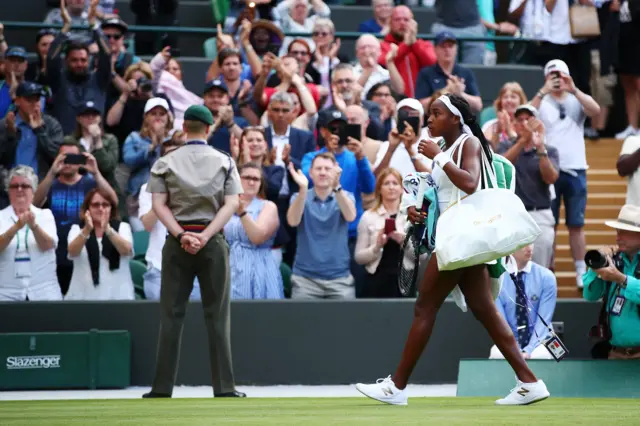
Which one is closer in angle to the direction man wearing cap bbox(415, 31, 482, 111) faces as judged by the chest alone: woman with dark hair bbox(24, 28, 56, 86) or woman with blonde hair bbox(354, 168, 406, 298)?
the woman with blonde hair

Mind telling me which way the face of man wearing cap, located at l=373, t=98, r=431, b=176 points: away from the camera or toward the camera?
toward the camera

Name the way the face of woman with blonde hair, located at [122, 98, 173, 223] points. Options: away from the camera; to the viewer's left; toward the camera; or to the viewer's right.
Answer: toward the camera

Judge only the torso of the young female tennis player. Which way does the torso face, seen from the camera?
to the viewer's left

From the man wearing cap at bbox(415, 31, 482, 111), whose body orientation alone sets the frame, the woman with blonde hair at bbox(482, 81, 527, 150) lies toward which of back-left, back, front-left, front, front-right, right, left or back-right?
front-left

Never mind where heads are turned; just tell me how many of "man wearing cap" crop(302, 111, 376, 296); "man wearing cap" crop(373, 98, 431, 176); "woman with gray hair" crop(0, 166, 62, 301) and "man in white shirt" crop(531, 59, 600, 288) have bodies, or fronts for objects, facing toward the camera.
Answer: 4

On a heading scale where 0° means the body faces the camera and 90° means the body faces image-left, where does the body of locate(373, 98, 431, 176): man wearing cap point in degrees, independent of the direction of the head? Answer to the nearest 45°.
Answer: approximately 0°

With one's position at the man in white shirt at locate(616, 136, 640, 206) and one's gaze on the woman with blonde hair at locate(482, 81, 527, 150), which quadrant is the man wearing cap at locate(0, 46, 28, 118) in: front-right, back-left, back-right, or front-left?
front-left

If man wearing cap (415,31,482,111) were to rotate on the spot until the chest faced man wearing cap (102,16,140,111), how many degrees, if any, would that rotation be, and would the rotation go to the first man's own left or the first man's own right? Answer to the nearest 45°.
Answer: approximately 90° to the first man's own right

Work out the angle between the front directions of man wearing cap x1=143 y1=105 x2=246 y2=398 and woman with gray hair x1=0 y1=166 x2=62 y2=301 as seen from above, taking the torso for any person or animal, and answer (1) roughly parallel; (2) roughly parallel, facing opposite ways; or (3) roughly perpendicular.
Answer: roughly parallel, facing opposite ways

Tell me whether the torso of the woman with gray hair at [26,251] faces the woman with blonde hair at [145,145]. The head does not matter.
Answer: no

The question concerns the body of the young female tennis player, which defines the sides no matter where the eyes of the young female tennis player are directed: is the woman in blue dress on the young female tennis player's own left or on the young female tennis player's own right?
on the young female tennis player's own right

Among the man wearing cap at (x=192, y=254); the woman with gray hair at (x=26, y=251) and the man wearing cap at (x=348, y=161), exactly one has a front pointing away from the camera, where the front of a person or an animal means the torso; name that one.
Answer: the man wearing cap at (x=192, y=254)

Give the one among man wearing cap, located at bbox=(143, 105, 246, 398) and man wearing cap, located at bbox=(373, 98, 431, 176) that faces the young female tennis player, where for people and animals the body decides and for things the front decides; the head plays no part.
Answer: man wearing cap, located at bbox=(373, 98, 431, 176)

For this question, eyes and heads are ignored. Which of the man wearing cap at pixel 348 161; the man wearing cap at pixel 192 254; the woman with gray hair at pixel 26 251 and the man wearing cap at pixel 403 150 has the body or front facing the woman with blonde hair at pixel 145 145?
the man wearing cap at pixel 192 254

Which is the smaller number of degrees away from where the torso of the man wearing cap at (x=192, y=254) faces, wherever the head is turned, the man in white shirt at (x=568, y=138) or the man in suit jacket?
the man in suit jacket

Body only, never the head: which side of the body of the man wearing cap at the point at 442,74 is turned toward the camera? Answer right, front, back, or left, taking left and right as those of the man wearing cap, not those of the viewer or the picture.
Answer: front

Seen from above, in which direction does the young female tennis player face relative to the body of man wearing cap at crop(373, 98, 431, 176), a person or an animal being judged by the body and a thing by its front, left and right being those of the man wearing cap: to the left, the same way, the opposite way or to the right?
to the right

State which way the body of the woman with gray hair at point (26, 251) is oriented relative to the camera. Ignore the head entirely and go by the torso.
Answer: toward the camera

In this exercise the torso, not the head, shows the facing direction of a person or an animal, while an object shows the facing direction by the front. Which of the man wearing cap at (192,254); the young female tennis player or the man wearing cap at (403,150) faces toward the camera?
the man wearing cap at (403,150)

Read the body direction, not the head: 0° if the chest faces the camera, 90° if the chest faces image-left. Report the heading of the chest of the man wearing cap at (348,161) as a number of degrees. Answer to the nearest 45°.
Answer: approximately 0°

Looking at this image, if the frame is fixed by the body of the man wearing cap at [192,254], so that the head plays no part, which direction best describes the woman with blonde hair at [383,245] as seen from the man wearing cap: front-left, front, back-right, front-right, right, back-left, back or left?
front-right

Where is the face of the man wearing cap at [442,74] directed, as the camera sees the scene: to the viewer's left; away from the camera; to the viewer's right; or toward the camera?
toward the camera

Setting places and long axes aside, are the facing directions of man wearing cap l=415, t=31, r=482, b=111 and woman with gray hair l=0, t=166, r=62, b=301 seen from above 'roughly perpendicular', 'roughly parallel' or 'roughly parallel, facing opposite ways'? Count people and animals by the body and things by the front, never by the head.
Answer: roughly parallel
